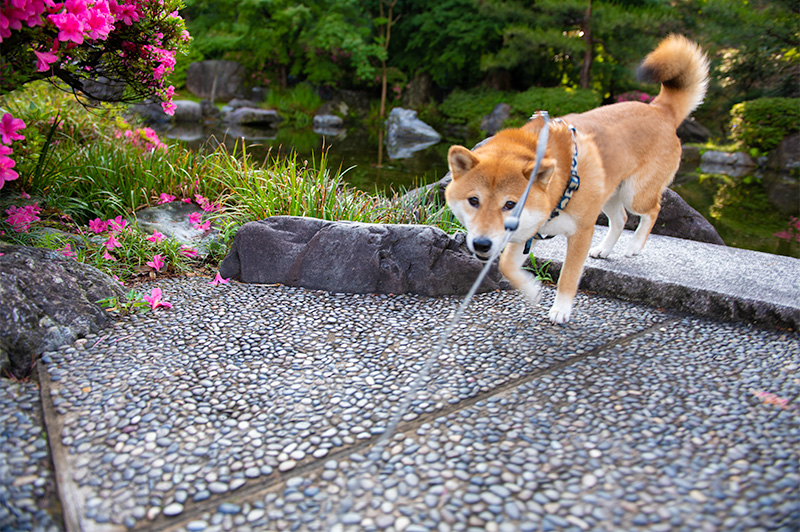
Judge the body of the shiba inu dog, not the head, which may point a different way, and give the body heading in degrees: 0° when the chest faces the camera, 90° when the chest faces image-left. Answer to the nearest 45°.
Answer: approximately 45°

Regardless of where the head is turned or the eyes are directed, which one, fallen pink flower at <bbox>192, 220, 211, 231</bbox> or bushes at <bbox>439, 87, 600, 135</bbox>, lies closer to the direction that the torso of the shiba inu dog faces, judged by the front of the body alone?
the fallen pink flower

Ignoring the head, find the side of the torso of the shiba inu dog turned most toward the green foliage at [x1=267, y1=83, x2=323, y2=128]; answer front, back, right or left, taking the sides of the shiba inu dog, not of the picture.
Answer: right

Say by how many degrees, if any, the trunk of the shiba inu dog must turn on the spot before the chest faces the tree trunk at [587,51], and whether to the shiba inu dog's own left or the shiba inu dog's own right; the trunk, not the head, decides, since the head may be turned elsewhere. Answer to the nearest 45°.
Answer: approximately 135° to the shiba inu dog's own right

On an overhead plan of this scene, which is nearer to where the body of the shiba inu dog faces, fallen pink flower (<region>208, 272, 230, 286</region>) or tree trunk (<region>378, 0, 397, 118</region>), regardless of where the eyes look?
the fallen pink flower

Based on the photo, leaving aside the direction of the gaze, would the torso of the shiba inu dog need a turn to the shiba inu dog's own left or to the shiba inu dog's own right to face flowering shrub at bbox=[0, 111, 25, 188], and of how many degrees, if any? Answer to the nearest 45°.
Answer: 0° — it already faces it

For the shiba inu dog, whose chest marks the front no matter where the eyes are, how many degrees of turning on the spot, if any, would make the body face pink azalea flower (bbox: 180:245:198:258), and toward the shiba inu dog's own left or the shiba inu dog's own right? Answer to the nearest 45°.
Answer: approximately 45° to the shiba inu dog's own right

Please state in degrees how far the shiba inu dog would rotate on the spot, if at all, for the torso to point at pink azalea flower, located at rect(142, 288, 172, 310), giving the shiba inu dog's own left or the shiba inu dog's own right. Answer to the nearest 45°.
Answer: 0° — it already faces it

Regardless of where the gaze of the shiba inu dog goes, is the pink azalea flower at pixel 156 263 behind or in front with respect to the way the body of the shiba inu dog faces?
in front

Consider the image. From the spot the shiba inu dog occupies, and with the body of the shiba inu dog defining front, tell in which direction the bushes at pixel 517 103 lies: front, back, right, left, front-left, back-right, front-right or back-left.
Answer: back-right

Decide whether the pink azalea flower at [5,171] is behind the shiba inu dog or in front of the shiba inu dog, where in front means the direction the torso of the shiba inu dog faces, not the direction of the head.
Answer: in front

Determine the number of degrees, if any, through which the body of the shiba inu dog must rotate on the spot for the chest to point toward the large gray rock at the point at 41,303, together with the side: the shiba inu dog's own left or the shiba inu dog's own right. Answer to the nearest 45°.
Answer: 0° — it already faces it

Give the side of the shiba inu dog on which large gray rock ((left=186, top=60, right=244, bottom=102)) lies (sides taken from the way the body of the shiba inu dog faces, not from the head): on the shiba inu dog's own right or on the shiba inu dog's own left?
on the shiba inu dog's own right

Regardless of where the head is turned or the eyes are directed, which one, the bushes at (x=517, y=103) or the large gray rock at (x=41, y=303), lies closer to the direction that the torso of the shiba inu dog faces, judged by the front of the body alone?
the large gray rock
